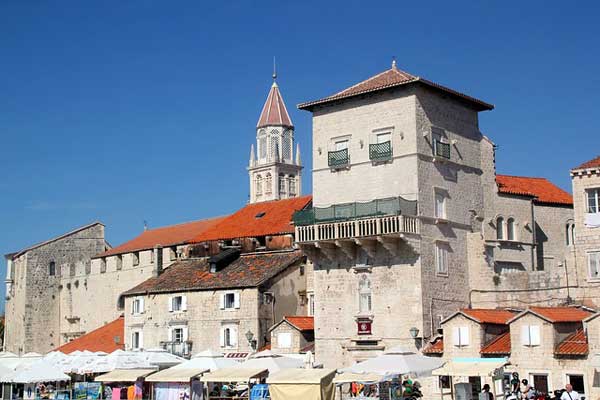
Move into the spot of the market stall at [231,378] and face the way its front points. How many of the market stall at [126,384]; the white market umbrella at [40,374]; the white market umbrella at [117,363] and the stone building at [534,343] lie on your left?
1

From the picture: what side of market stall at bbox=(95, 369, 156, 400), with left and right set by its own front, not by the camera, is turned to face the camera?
front

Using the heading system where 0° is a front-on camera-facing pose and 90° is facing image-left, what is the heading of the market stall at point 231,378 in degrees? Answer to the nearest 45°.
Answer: approximately 0°

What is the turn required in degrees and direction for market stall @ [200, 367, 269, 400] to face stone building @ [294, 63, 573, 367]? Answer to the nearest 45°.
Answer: approximately 135° to its left

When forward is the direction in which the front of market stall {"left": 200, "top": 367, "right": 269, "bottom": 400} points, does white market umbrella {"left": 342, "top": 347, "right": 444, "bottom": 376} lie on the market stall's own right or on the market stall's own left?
on the market stall's own left

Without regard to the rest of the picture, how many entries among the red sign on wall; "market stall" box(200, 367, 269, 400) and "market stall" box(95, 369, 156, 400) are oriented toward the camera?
3

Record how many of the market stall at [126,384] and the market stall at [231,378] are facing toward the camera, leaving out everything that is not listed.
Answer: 2

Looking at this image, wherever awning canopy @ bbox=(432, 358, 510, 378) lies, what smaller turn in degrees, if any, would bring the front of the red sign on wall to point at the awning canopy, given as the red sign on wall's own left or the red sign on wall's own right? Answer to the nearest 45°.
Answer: approximately 45° to the red sign on wall's own left

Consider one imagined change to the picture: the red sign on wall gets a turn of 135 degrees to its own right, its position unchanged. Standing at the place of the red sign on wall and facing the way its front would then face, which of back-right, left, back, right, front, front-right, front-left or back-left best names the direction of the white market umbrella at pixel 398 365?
back-left

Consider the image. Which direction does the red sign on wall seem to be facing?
toward the camera

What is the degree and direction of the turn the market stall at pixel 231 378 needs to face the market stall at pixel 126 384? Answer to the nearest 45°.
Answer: approximately 135° to its right

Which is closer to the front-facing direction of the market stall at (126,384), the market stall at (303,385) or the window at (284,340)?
the market stall

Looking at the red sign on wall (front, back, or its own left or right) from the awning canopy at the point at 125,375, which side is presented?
right

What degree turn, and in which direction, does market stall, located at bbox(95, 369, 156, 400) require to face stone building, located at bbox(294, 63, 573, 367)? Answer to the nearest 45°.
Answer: approximately 90° to its left

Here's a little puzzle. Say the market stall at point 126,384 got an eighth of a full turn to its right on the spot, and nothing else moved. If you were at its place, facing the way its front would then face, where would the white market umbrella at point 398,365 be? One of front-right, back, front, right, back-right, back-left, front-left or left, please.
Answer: left
